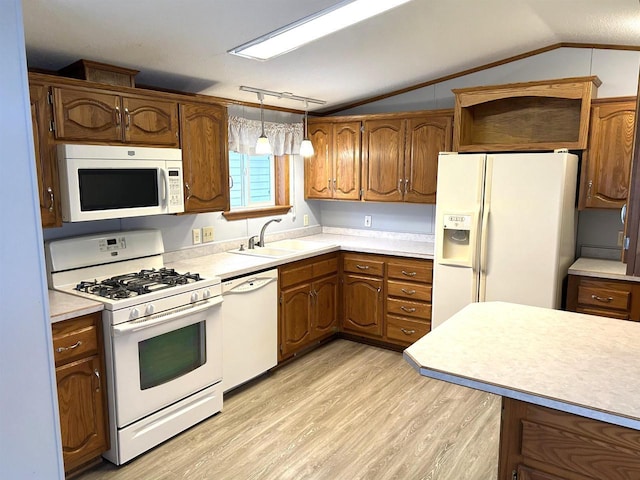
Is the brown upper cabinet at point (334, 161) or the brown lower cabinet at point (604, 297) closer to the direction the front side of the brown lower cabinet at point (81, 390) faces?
the brown lower cabinet

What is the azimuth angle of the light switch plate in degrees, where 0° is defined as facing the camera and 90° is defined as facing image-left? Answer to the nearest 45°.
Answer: approximately 315°

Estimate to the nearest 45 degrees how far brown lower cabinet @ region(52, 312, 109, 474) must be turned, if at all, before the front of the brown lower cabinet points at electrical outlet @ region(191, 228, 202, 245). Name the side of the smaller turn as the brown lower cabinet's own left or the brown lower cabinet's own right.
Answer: approximately 90° to the brown lower cabinet's own left

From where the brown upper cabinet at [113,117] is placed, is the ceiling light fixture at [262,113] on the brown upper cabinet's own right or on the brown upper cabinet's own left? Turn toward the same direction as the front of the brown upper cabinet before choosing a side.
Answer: on the brown upper cabinet's own left

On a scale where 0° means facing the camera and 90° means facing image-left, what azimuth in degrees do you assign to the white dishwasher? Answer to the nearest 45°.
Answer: approximately 315°

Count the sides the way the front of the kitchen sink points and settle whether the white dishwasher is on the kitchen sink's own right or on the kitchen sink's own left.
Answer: on the kitchen sink's own right
